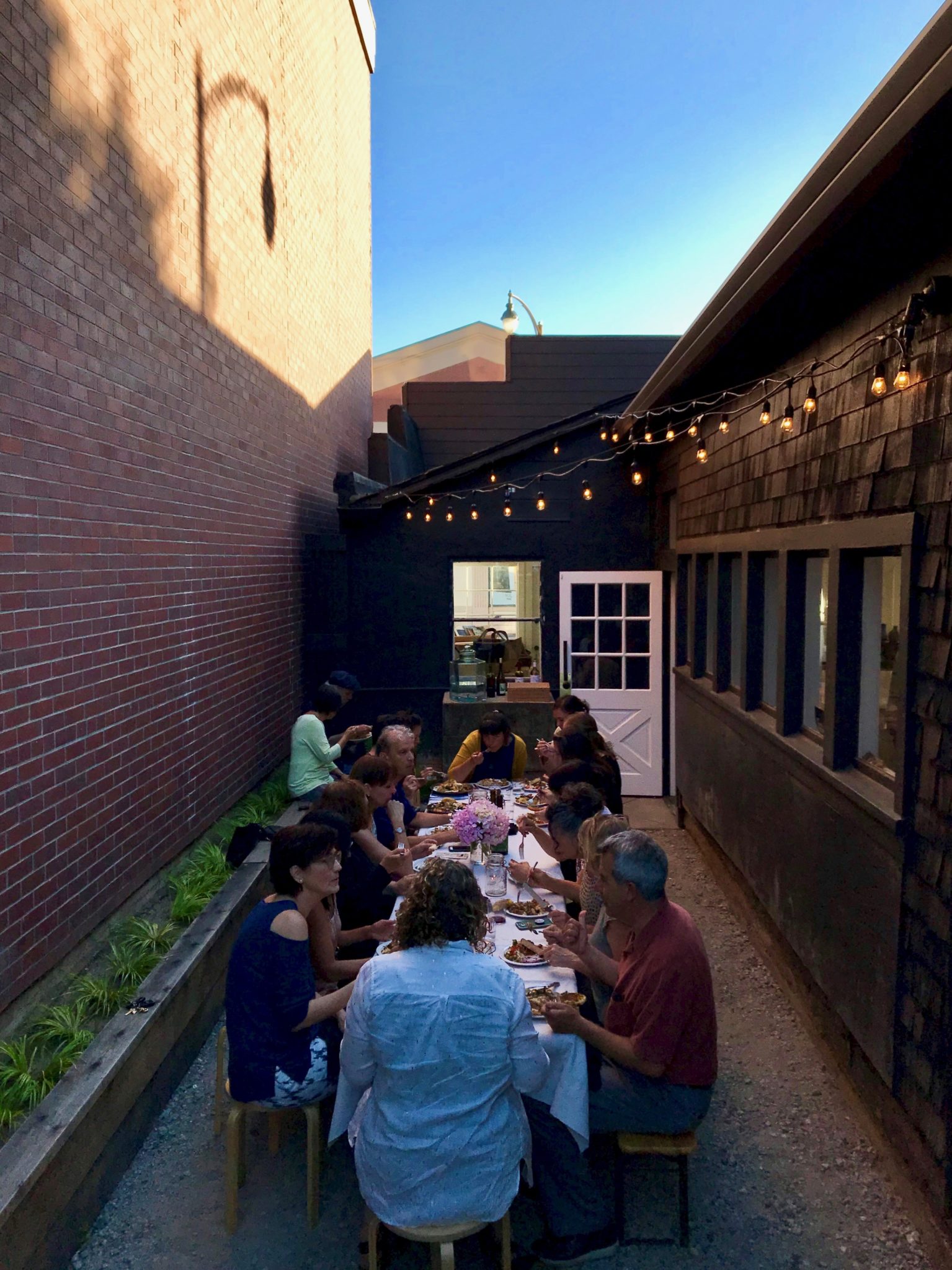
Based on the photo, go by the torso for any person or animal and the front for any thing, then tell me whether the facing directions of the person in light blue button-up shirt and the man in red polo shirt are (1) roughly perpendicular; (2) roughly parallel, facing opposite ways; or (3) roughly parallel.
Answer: roughly perpendicular

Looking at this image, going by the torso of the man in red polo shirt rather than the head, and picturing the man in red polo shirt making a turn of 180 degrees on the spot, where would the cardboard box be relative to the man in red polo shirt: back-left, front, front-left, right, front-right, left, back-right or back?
left

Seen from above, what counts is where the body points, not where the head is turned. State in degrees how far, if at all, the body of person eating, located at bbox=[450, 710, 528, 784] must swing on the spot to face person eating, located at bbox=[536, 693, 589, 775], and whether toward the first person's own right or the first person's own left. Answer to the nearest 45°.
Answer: approximately 90° to the first person's own left

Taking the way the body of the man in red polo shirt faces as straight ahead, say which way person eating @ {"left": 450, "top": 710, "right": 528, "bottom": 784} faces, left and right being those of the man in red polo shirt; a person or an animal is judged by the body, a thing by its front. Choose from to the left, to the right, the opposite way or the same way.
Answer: to the left

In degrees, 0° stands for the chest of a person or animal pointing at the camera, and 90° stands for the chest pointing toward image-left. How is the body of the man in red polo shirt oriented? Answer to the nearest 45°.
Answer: approximately 90°

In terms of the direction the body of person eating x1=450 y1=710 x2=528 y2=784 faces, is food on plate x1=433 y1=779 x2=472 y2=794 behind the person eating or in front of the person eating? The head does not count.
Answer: in front

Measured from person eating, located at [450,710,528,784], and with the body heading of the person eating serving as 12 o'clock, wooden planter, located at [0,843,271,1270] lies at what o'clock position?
The wooden planter is roughly at 1 o'clock from the person eating.

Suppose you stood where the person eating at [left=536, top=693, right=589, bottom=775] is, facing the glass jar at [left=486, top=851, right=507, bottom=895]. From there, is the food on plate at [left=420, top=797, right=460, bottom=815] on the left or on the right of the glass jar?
right

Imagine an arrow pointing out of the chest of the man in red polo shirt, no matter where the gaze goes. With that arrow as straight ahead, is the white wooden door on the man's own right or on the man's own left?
on the man's own right

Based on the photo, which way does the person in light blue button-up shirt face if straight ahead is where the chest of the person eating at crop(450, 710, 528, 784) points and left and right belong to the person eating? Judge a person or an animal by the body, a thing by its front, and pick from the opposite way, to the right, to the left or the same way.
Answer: the opposite way

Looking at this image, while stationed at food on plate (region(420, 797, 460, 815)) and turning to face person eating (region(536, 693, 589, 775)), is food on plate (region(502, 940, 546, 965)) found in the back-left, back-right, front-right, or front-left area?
back-right

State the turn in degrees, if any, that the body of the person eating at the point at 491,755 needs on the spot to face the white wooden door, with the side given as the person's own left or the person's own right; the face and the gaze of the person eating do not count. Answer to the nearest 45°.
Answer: approximately 135° to the person's own left
